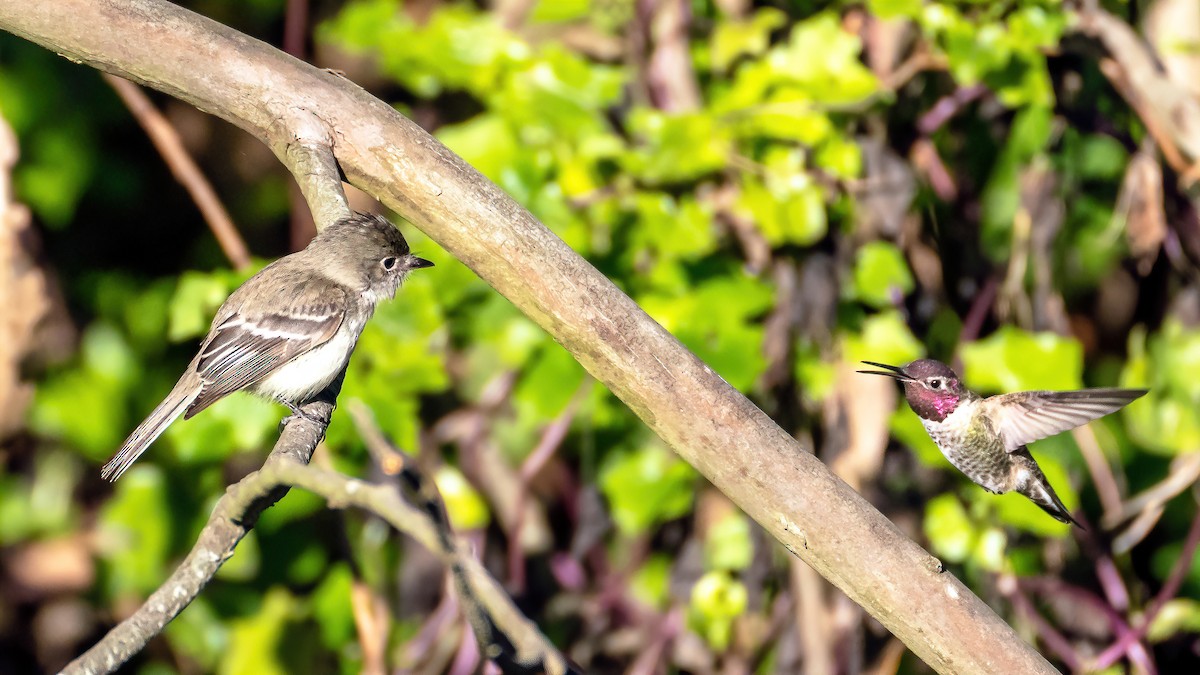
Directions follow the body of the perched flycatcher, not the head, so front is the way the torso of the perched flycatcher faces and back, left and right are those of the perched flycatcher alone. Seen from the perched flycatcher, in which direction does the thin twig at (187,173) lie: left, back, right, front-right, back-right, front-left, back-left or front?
left

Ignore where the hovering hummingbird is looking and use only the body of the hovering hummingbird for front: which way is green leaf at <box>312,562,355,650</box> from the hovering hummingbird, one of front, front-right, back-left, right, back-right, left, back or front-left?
front

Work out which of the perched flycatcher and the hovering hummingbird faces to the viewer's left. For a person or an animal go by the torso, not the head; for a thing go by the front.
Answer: the hovering hummingbird

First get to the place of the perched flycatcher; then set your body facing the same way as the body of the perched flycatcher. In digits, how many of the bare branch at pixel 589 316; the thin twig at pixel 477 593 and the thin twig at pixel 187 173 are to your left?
1

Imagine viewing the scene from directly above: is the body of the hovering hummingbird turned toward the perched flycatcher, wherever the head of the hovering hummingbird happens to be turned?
yes

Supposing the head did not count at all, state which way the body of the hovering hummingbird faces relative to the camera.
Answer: to the viewer's left

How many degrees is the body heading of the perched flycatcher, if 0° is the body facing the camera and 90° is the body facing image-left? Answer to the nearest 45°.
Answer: approximately 270°

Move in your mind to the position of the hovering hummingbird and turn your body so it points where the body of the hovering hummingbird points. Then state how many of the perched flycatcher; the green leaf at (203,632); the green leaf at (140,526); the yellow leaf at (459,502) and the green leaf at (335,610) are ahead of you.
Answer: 5

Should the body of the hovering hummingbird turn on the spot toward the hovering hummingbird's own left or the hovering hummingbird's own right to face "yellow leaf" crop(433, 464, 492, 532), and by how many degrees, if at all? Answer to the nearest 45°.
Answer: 0° — it already faces it

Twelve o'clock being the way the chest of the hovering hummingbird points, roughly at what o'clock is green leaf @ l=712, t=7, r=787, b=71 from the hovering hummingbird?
The green leaf is roughly at 2 o'clock from the hovering hummingbird.
